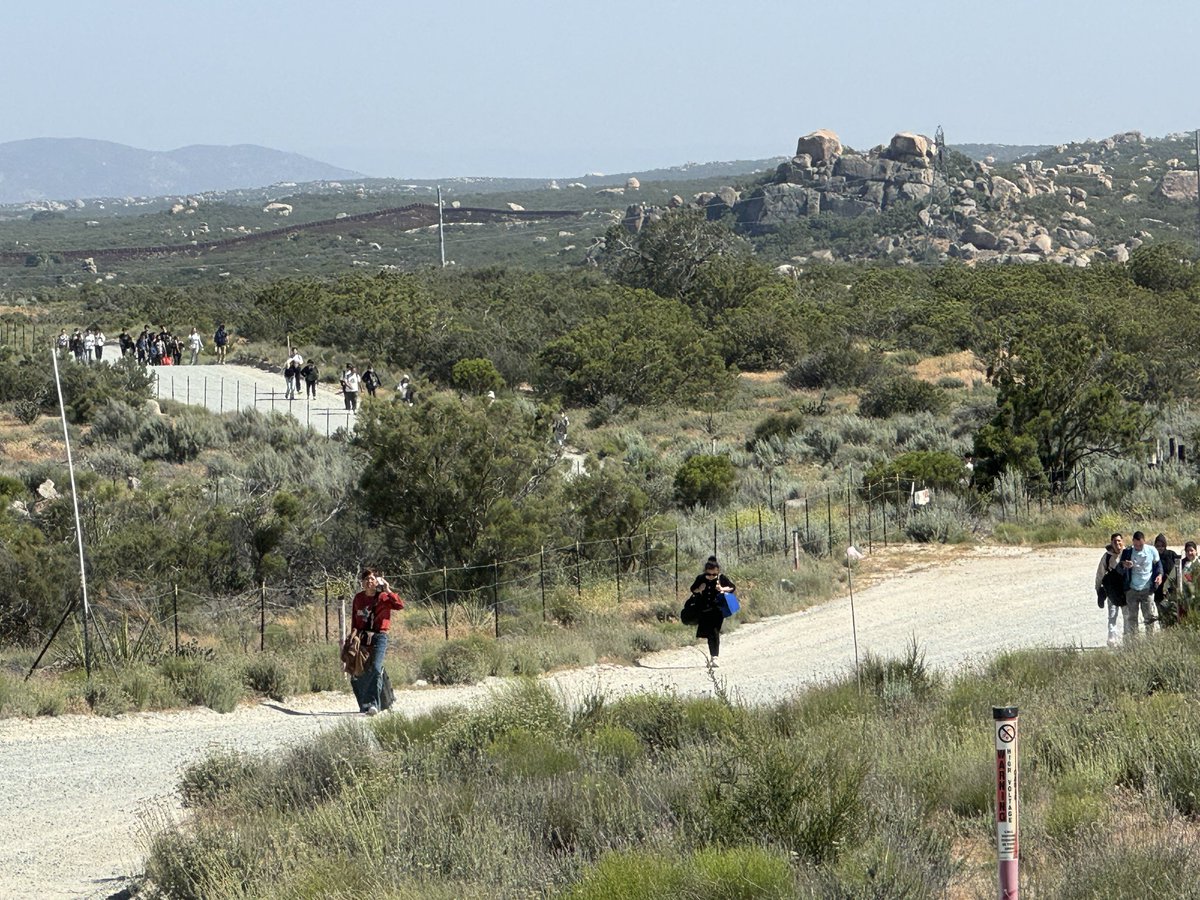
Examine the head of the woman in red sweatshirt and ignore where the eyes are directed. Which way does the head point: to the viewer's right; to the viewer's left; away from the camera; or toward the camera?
toward the camera

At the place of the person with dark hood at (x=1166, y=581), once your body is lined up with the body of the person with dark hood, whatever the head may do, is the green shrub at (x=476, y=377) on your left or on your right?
on your right

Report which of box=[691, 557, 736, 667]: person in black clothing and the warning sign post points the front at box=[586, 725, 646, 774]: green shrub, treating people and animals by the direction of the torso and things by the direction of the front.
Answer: the person in black clothing

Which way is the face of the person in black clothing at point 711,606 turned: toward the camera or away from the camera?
toward the camera

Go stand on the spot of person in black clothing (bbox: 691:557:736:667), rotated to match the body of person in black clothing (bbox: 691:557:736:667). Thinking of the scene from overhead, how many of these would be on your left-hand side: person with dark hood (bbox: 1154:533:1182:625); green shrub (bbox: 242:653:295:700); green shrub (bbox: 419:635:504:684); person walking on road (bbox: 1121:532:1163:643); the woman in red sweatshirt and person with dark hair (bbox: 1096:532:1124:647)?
3

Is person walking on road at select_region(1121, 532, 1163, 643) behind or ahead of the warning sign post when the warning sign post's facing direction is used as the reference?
behind

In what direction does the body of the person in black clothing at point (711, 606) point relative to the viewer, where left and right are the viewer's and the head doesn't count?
facing the viewer

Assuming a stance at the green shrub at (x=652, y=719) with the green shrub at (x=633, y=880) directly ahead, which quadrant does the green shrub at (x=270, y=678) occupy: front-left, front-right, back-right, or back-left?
back-right

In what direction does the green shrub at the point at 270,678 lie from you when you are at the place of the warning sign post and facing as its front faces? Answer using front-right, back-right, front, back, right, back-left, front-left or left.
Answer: back-right

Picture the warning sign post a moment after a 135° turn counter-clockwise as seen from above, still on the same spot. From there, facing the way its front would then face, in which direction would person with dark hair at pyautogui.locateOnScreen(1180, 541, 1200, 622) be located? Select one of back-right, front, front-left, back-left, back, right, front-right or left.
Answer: front-left

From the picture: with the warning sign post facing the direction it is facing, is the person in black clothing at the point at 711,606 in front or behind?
behind

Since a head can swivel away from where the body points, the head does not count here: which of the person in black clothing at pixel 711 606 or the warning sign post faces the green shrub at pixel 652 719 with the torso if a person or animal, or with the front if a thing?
the person in black clothing

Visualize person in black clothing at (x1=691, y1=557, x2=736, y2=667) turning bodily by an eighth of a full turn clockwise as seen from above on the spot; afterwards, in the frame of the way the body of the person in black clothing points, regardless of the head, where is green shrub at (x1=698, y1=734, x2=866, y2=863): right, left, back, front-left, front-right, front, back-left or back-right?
front-left

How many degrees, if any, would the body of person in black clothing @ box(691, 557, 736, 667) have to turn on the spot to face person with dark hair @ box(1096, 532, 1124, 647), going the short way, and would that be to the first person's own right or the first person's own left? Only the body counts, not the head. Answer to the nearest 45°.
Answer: approximately 90° to the first person's own left

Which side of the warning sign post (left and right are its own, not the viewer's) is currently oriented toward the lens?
front

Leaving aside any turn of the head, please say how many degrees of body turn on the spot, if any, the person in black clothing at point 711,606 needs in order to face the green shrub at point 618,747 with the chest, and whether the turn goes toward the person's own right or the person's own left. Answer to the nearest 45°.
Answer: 0° — they already face it

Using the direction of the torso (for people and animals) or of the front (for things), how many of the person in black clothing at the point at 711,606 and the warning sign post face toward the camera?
2

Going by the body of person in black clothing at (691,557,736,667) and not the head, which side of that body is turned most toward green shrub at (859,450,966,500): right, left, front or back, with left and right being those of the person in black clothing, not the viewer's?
back

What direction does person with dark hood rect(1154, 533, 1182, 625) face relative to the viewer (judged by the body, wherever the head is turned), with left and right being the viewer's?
facing the viewer and to the left of the viewer

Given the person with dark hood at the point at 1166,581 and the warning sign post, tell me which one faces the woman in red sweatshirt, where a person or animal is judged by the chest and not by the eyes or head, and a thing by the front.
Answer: the person with dark hood

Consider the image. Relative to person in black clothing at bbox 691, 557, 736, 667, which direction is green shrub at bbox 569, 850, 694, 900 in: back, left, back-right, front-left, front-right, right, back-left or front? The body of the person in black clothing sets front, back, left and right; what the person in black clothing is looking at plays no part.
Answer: front

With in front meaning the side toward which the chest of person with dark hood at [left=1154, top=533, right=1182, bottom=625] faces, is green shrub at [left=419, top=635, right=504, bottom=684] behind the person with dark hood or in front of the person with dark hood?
in front
